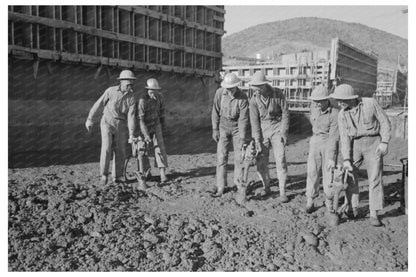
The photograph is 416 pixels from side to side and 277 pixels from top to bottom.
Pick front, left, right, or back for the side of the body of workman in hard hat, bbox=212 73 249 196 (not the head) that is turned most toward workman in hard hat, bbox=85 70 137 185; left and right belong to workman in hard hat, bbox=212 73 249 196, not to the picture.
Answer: right

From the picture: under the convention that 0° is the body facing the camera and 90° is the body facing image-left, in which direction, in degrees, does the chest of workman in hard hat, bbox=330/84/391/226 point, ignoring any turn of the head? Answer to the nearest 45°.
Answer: approximately 45°

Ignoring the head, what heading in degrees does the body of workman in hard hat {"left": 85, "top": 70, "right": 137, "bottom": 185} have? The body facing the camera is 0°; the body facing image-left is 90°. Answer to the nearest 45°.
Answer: approximately 315°

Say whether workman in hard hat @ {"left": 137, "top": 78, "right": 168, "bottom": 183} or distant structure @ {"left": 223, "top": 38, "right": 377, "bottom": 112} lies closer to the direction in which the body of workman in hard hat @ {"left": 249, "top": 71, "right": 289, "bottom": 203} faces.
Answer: the workman in hard hat

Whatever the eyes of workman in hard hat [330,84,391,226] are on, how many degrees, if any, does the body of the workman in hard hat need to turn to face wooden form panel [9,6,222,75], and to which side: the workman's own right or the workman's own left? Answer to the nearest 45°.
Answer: approximately 90° to the workman's own right

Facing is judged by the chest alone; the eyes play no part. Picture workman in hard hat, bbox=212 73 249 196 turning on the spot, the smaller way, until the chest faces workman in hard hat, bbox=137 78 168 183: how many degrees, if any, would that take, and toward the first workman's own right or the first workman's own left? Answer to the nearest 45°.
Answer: approximately 135° to the first workman's own right

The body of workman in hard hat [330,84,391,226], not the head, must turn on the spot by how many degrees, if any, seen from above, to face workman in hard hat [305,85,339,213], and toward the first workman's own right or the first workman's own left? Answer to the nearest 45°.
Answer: approximately 90° to the first workman's own right
